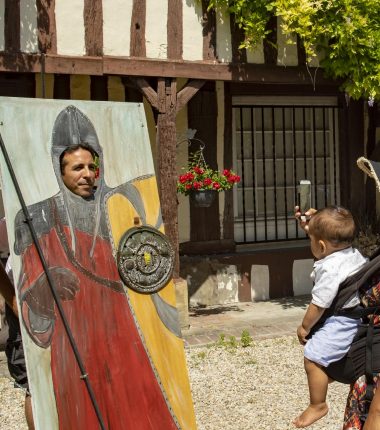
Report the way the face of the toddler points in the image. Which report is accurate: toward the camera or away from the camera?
away from the camera

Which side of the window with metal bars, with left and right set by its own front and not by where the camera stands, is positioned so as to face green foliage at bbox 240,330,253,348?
front

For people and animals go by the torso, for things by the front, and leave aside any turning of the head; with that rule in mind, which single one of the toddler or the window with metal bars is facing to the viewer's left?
the toddler

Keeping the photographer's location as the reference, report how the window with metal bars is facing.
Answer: facing the viewer

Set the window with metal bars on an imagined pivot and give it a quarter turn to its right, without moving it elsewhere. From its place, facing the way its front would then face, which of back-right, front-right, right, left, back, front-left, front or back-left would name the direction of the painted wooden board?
left

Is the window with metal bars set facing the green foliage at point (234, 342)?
yes

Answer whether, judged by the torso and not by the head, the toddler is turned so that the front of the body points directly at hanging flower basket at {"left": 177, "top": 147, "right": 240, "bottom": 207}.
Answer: no

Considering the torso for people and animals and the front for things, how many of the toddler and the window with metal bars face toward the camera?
1

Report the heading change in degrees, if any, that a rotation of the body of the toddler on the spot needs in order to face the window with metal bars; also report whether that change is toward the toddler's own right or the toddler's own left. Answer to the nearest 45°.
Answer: approximately 90° to the toddler's own right

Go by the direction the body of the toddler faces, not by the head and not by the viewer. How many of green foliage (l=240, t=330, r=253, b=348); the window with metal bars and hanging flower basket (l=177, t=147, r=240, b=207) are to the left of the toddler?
0

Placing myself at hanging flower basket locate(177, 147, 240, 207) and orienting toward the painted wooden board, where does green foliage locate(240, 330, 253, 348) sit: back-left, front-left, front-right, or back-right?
front-left

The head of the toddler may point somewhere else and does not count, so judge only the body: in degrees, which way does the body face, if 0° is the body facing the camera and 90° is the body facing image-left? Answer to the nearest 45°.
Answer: approximately 90°

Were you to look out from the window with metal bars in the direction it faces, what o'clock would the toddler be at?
The toddler is roughly at 12 o'clock from the window with metal bars.
